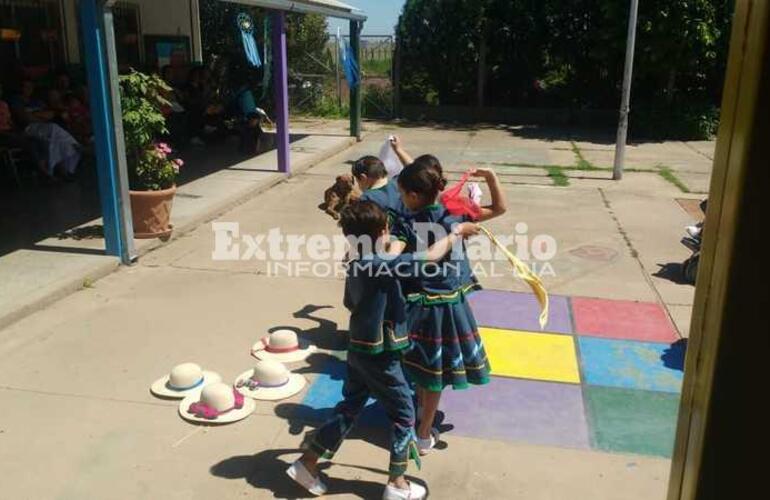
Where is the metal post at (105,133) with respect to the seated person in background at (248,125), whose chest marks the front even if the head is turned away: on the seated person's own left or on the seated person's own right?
on the seated person's own right

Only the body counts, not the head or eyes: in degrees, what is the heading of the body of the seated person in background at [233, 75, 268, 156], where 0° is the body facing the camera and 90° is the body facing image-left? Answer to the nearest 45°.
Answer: approximately 270°

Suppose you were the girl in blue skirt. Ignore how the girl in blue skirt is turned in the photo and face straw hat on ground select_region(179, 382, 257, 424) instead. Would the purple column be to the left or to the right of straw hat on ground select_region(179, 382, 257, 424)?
right

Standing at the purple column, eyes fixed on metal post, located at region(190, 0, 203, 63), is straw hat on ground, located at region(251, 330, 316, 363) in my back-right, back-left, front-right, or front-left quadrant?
back-left

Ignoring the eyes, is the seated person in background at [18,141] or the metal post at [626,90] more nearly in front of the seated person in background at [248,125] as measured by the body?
the metal post

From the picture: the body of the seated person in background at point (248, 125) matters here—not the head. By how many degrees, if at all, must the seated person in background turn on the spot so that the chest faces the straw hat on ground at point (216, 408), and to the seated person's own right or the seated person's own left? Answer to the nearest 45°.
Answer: approximately 90° to the seated person's own right

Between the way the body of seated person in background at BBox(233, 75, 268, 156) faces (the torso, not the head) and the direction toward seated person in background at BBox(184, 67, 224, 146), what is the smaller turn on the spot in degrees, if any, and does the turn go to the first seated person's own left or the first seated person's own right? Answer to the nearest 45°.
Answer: approximately 135° to the first seated person's own left

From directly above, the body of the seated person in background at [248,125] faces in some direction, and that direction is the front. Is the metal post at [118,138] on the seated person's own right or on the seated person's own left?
on the seated person's own right
